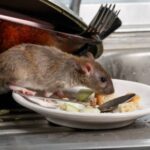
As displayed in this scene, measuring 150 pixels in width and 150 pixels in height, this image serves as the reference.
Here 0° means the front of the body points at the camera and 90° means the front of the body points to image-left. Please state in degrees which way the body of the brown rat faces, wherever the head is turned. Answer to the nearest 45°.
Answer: approximately 270°
